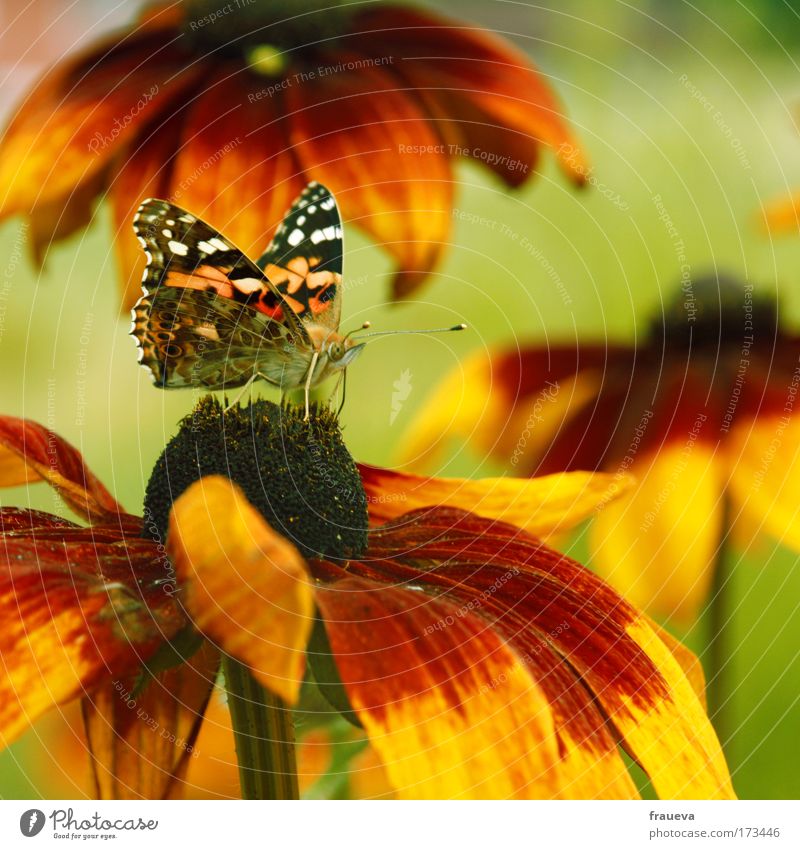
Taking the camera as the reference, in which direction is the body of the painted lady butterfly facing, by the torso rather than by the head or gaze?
to the viewer's right
